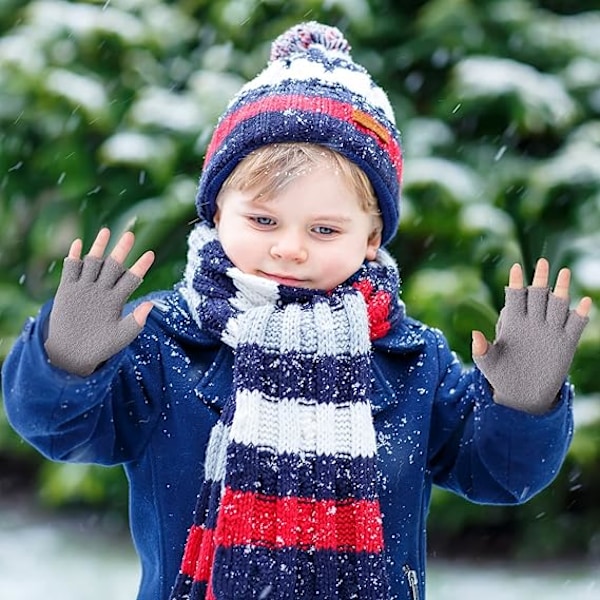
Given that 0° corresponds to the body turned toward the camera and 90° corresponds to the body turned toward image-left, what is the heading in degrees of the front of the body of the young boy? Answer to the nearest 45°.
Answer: approximately 0°
